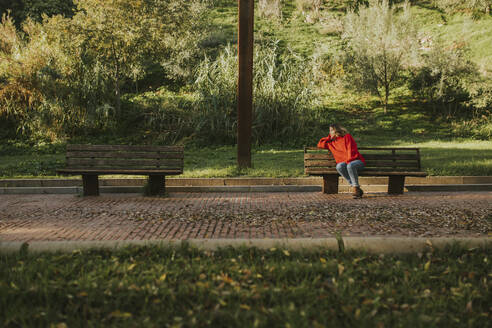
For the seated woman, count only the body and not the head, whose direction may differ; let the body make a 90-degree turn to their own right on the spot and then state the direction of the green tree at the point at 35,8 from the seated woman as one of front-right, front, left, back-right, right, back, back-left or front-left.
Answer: front

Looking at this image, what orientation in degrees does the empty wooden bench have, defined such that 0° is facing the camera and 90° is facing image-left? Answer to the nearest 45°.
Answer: approximately 0°

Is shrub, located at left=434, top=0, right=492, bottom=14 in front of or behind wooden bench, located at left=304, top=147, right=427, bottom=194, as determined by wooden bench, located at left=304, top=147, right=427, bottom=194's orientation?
behind

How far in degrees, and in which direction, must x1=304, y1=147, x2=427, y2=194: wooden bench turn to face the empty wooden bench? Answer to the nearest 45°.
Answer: approximately 90° to its right

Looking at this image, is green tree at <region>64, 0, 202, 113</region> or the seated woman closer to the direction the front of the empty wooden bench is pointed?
the seated woman

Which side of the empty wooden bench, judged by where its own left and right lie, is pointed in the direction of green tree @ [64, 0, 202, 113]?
back

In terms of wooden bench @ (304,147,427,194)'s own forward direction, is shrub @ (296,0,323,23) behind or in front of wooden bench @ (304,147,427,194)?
behind

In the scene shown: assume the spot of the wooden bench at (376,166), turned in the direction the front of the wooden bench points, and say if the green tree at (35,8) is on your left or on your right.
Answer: on your right

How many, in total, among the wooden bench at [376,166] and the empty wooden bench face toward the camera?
2

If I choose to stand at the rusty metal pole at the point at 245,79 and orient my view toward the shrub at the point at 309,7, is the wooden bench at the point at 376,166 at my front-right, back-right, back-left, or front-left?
back-right
